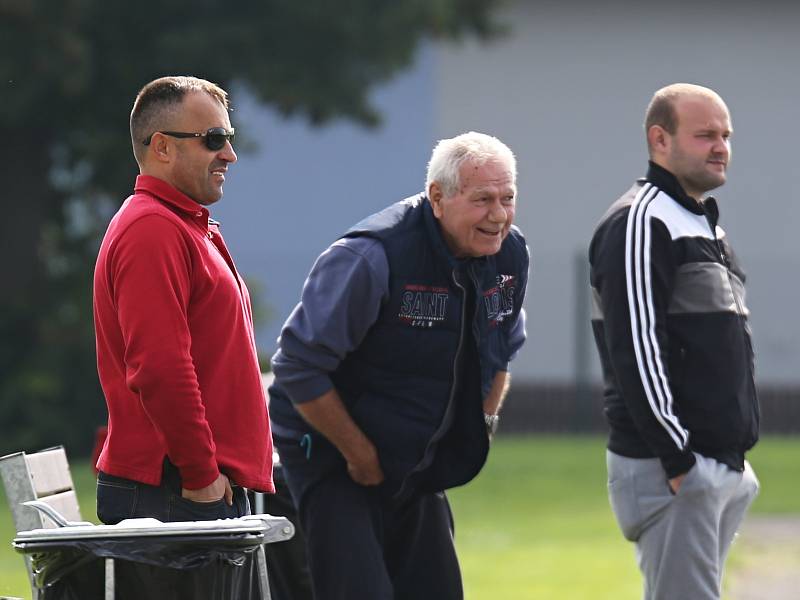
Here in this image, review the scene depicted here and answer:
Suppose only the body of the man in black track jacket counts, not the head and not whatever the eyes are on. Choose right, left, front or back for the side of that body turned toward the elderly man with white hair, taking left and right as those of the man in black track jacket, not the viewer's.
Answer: right

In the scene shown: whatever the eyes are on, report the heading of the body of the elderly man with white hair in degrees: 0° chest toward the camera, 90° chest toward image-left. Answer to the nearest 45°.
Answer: approximately 315°

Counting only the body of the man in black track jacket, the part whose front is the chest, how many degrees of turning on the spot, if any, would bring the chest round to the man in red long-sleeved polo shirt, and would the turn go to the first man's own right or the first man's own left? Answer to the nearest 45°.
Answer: approximately 90° to the first man's own right

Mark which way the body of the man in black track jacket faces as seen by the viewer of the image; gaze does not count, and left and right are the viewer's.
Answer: facing the viewer and to the right of the viewer

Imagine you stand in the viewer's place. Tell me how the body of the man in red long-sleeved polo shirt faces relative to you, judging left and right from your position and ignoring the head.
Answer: facing to the right of the viewer

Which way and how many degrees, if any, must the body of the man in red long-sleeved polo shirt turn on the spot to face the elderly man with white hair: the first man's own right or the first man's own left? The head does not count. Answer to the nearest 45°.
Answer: approximately 45° to the first man's own left

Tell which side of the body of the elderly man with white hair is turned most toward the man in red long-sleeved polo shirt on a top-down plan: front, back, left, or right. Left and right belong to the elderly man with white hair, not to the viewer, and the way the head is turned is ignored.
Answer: right

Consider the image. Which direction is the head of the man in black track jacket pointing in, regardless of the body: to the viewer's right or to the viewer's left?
to the viewer's right

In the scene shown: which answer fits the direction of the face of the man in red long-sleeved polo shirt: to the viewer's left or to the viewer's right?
to the viewer's right

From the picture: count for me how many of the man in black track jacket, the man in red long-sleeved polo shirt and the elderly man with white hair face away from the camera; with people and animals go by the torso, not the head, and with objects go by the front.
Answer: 0
